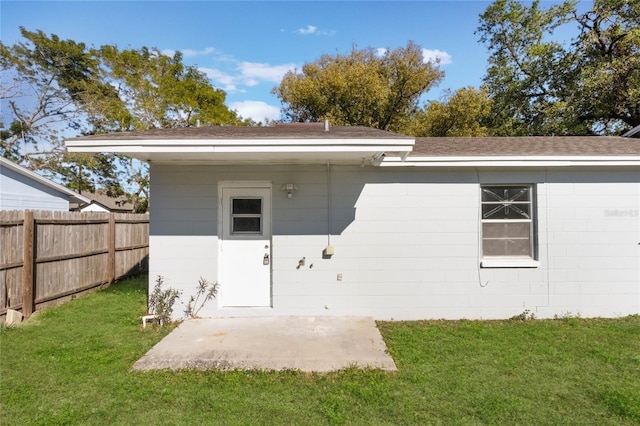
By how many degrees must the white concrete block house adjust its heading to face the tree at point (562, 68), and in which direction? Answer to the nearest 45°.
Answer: approximately 135° to its left

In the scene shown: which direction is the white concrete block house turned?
toward the camera

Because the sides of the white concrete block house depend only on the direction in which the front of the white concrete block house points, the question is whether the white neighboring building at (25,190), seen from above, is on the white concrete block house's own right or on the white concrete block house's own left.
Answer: on the white concrete block house's own right

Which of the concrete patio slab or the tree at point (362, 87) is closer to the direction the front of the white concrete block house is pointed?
the concrete patio slab

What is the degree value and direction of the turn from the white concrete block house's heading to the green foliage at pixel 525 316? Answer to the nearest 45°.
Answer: approximately 90° to its left

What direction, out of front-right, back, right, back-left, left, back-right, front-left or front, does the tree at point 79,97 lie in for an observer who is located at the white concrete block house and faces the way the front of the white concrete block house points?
back-right

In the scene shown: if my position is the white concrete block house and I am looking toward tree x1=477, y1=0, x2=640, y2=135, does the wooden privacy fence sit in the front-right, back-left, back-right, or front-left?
back-left

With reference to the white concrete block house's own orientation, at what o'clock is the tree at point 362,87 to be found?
The tree is roughly at 6 o'clock from the white concrete block house.

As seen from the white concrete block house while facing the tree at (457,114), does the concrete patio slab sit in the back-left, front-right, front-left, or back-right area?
back-left

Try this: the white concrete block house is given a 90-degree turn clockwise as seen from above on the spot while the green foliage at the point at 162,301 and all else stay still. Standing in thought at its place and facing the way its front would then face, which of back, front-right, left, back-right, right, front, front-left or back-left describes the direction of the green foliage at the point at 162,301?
front

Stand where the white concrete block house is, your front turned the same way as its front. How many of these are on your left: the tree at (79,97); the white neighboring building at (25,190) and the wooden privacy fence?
0

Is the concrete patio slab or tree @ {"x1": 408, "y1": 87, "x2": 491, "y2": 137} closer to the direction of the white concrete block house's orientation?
the concrete patio slab

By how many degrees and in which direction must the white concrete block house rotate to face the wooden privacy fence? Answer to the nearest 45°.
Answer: approximately 90° to its right

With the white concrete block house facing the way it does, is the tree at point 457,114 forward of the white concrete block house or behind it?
behind
